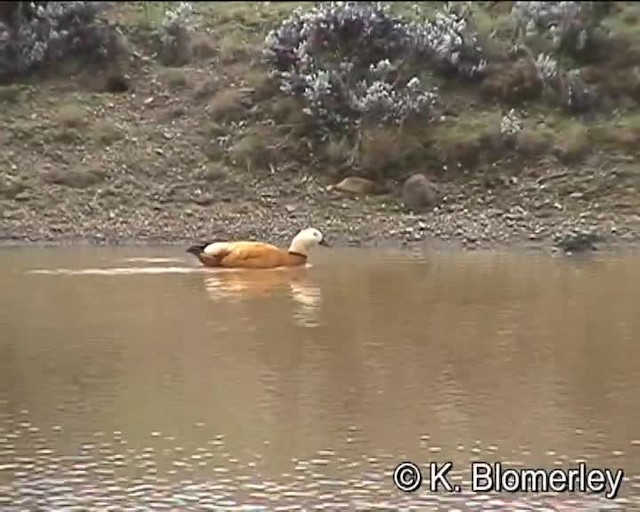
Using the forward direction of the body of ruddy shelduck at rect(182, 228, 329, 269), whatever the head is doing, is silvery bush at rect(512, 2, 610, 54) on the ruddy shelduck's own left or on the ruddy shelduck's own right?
on the ruddy shelduck's own left

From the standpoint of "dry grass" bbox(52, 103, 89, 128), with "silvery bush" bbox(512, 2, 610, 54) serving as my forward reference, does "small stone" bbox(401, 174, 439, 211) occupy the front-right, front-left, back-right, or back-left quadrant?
front-right

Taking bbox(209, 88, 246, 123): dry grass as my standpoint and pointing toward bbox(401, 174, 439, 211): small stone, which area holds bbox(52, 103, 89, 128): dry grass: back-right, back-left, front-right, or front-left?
back-right

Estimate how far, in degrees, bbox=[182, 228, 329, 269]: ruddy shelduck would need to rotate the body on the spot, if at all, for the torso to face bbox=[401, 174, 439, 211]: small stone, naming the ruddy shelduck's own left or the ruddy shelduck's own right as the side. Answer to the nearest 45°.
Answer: approximately 45° to the ruddy shelduck's own left

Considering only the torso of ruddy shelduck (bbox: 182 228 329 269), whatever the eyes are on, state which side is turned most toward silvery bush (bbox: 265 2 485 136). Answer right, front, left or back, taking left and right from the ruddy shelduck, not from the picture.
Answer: left

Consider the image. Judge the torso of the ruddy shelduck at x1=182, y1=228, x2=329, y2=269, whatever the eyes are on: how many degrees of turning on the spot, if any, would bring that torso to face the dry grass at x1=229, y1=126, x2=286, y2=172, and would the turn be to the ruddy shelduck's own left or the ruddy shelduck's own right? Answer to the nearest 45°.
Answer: approximately 90° to the ruddy shelduck's own left

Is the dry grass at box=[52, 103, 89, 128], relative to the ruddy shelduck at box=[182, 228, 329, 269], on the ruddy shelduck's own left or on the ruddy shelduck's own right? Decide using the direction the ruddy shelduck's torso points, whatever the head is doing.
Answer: on the ruddy shelduck's own left

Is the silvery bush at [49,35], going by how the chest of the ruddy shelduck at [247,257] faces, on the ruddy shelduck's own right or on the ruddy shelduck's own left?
on the ruddy shelduck's own left

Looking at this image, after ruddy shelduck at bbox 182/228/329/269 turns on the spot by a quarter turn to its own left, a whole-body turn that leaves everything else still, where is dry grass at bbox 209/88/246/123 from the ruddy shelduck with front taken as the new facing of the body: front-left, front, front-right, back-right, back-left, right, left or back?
front

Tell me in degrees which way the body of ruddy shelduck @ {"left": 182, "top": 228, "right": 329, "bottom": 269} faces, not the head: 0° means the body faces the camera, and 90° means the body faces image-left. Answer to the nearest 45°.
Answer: approximately 270°

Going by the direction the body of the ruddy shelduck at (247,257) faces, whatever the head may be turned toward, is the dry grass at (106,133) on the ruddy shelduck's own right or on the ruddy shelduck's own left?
on the ruddy shelduck's own left
